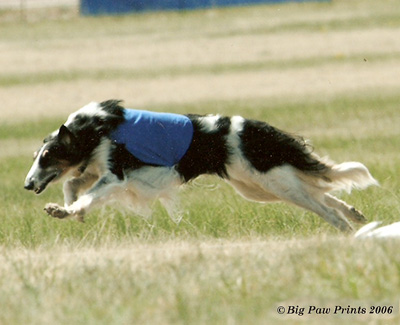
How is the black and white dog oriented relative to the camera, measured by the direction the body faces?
to the viewer's left
